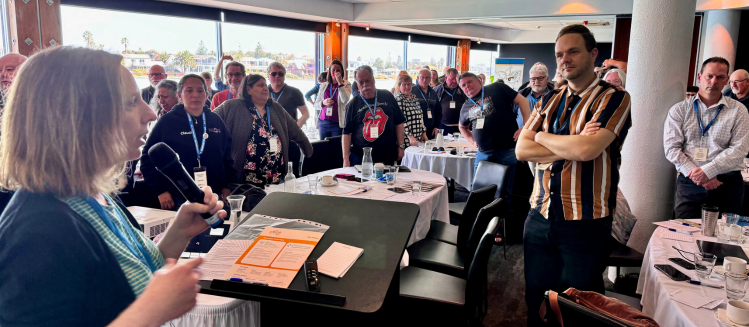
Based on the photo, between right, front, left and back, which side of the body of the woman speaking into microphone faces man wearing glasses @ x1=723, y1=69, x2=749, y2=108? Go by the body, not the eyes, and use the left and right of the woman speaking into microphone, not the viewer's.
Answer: front

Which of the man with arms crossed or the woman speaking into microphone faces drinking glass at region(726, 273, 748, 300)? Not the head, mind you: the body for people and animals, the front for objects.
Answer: the woman speaking into microphone

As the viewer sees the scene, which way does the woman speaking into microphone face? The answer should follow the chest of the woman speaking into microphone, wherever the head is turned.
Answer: to the viewer's right

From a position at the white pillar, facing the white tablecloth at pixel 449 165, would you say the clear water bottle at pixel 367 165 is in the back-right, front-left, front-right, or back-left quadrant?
front-left

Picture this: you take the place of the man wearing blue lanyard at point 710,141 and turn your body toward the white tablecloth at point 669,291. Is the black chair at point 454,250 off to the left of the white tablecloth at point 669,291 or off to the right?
right

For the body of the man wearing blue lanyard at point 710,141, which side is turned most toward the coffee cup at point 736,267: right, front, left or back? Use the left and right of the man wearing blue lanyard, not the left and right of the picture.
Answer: front

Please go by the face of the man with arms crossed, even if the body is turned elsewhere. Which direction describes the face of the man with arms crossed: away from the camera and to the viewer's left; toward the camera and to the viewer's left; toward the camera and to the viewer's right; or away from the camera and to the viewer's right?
toward the camera and to the viewer's left

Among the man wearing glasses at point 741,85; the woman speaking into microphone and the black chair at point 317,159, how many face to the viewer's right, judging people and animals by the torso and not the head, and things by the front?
1

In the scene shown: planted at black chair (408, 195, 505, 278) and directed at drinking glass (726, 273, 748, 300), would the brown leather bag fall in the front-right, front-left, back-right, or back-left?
front-right

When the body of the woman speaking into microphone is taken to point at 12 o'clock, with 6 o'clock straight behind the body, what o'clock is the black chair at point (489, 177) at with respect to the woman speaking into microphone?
The black chair is roughly at 11 o'clock from the woman speaking into microphone.

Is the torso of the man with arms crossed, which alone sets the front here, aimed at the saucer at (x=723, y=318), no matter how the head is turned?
no

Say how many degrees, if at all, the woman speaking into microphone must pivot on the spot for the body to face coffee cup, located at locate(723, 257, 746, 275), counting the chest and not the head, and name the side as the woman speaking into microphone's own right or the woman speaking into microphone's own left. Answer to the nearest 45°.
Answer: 0° — they already face it

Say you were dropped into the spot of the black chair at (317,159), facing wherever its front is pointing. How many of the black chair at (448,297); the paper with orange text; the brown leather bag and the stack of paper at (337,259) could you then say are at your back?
0

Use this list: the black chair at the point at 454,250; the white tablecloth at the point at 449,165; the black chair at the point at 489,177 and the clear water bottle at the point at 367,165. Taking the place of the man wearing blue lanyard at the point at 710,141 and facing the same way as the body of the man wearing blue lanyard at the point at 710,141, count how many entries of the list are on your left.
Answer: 0

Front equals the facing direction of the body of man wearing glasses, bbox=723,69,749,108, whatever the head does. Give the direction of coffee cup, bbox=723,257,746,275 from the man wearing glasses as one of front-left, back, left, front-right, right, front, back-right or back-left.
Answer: front-left

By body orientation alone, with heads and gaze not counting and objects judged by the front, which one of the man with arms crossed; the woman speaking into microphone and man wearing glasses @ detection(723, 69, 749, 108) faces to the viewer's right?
the woman speaking into microphone

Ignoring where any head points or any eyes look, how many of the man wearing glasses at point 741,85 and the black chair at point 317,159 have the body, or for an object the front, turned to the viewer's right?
0
